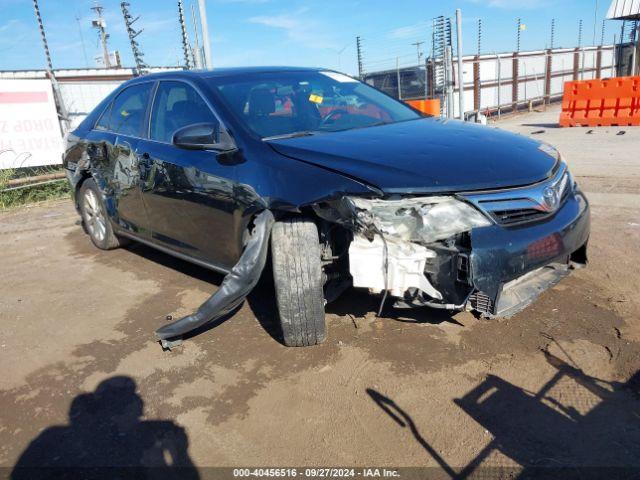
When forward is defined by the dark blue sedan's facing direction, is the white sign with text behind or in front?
behind

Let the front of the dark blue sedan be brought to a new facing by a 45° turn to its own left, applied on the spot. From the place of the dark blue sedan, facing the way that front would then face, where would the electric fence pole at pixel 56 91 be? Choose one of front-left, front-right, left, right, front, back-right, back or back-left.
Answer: back-left

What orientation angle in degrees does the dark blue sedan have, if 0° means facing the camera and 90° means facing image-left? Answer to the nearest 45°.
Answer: approximately 315°

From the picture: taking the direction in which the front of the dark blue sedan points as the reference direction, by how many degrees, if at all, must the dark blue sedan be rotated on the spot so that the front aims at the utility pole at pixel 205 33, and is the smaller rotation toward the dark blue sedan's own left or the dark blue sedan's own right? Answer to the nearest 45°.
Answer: approximately 135° to the dark blue sedan's own left

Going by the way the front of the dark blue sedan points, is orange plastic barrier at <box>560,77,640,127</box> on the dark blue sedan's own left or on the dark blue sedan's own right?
on the dark blue sedan's own left
